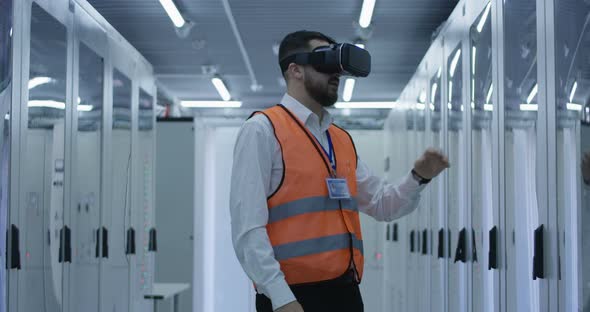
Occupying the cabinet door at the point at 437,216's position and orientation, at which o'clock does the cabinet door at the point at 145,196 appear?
the cabinet door at the point at 145,196 is roughly at 1 o'clock from the cabinet door at the point at 437,216.

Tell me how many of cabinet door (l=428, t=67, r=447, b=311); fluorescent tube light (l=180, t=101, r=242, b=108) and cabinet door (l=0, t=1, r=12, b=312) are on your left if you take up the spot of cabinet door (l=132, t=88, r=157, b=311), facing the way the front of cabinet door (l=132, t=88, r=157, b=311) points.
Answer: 1

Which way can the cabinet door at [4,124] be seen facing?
to the viewer's right

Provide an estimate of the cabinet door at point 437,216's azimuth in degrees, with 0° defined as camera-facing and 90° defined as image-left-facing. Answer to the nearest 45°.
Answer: approximately 90°

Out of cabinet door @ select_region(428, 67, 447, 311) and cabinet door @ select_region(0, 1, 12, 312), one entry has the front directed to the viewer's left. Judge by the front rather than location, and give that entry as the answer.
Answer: cabinet door @ select_region(428, 67, 447, 311)

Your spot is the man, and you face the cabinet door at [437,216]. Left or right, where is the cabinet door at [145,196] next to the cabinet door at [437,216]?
left

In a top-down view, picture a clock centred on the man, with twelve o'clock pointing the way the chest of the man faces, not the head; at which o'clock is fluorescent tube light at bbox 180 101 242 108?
The fluorescent tube light is roughly at 7 o'clock from the man.

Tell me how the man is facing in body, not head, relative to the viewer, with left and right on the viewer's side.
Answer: facing the viewer and to the right of the viewer
